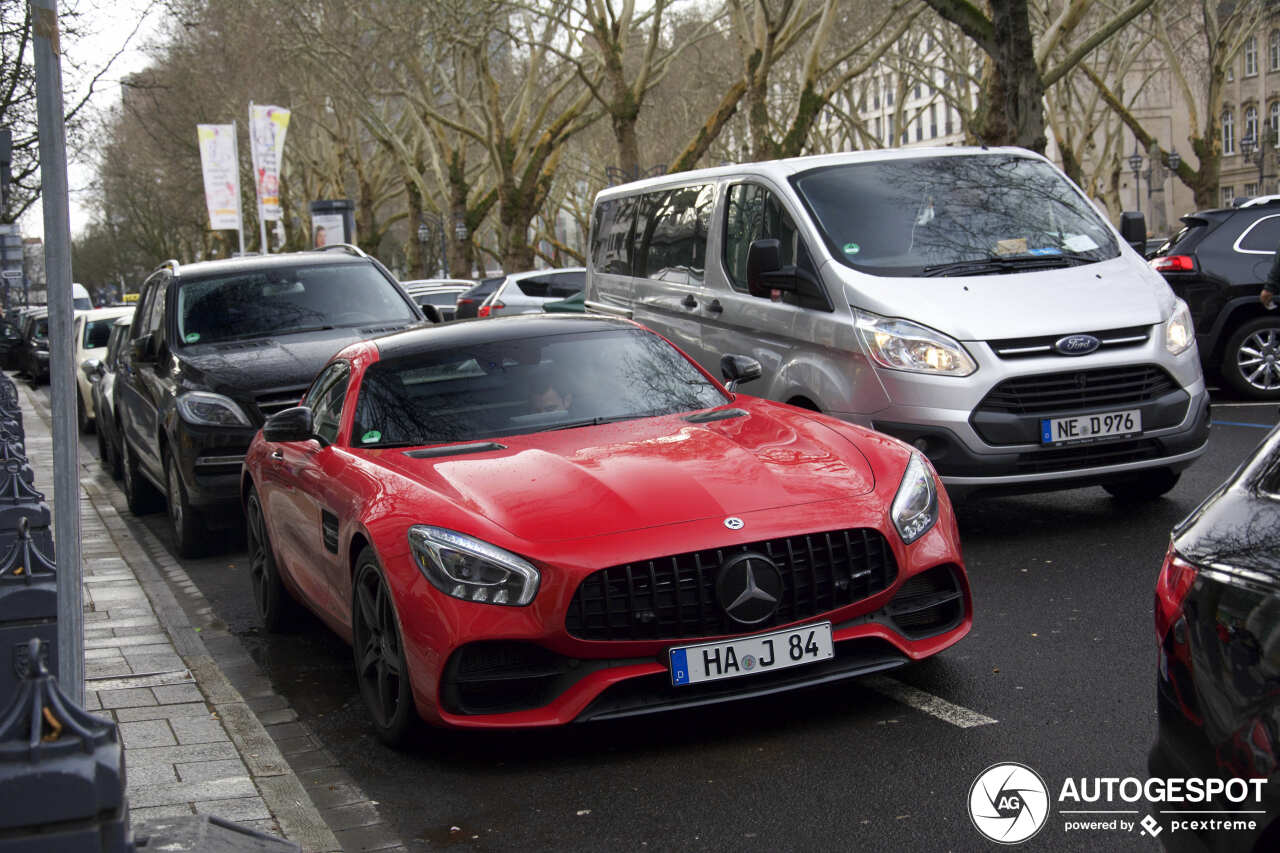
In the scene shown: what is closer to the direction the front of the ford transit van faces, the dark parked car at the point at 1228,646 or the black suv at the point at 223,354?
the dark parked car

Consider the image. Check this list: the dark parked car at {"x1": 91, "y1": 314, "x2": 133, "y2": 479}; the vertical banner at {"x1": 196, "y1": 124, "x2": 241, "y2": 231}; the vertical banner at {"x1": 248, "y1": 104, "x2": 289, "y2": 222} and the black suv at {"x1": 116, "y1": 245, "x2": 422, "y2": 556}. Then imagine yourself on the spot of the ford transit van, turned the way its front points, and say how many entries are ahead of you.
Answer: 0

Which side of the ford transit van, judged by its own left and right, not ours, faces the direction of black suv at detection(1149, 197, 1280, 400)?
left

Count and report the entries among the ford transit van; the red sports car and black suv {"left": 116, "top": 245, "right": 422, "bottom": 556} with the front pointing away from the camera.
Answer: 0

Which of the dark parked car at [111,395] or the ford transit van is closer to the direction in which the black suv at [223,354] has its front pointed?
the ford transit van

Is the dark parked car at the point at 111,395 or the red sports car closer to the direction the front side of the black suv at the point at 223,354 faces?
the red sports car

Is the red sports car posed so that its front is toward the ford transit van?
no

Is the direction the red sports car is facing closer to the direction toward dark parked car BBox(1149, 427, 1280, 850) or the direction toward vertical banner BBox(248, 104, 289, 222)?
the dark parked car

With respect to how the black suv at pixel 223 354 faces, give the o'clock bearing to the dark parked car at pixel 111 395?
The dark parked car is roughly at 7 o'clock from the black suv.

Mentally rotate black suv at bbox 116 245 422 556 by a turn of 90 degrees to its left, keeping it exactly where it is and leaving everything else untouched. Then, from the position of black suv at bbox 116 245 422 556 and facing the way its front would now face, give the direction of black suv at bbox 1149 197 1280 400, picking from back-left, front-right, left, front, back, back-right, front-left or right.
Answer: front-right

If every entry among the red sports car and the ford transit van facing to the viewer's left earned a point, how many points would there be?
0

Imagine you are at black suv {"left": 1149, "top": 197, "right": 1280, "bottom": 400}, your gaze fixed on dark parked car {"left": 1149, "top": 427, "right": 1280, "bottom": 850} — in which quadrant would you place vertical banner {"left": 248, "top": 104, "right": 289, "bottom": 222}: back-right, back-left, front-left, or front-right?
back-right

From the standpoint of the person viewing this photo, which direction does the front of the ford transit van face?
facing the viewer and to the right of the viewer

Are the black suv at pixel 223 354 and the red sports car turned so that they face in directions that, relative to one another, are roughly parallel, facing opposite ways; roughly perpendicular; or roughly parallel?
roughly parallel

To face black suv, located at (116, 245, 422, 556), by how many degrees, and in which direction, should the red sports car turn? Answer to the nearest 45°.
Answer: approximately 180°
